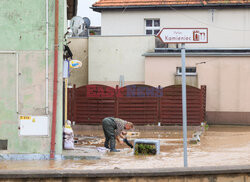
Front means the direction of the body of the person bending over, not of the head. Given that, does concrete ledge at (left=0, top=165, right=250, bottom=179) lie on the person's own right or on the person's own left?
on the person's own right

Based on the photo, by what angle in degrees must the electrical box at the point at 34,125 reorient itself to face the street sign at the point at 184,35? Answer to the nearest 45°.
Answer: approximately 45° to its left

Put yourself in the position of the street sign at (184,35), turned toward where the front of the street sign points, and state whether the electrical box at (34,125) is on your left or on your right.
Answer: on your right

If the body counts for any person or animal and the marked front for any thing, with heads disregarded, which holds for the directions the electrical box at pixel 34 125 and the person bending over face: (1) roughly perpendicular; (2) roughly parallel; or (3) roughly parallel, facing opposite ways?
roughly perpendicular

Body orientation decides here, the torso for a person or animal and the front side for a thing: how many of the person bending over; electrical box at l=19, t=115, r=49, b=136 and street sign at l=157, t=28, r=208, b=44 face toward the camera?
2

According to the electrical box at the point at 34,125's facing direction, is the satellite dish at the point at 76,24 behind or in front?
behind

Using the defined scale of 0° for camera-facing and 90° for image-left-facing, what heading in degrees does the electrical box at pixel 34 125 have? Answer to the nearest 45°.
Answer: approximately 0°

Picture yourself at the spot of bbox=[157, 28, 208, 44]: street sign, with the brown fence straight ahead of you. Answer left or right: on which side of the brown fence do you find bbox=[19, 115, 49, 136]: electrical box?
left

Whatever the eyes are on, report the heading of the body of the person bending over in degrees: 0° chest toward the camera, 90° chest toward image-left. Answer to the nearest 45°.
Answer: approximately 270°
